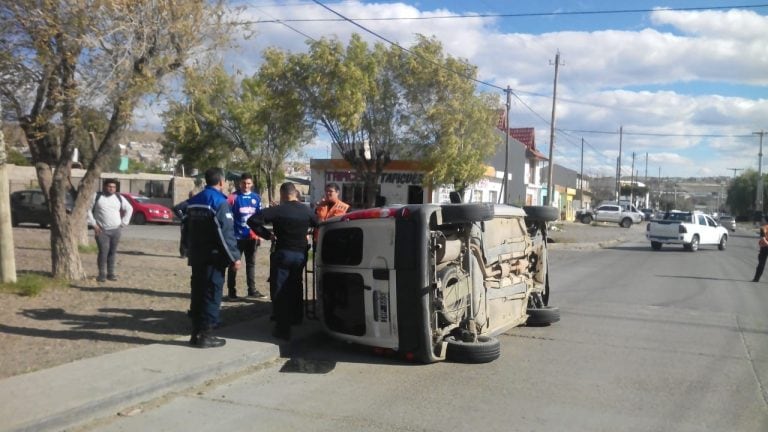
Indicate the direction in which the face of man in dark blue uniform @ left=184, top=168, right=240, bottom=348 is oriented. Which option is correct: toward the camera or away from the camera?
away from the camera

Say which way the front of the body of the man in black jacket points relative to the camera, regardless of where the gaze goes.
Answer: away from the camera

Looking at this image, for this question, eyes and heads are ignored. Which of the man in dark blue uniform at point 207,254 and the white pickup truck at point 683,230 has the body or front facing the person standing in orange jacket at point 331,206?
the man in dark blue uniform

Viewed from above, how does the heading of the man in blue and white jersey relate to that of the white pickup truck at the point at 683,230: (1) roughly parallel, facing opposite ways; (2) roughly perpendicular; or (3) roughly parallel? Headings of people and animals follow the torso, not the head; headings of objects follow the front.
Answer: roughly perpendicular

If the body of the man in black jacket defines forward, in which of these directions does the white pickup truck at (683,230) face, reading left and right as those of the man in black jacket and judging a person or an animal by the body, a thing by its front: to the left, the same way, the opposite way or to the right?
to the right

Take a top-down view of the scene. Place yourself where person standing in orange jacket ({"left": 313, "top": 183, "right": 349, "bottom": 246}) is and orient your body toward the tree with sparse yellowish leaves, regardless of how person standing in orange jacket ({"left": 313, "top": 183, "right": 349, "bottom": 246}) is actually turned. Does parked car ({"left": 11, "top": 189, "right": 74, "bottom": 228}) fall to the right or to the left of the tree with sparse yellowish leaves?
right

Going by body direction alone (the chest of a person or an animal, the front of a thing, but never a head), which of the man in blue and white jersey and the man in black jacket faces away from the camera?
the man in black jacket

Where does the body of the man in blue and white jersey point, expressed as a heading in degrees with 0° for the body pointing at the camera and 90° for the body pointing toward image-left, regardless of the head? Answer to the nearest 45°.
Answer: approximately 0°

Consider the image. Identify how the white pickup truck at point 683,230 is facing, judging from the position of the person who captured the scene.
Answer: facing away from the viewer and to the right of the viewer

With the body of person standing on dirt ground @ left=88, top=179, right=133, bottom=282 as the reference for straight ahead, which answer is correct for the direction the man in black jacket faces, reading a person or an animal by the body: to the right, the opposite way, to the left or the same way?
the opposite way

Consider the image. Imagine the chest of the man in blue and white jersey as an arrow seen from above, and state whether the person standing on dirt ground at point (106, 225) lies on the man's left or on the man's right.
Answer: on the man's right

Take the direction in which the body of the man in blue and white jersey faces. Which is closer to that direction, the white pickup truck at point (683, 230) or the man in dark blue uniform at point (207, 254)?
the man in dark blue uniform
